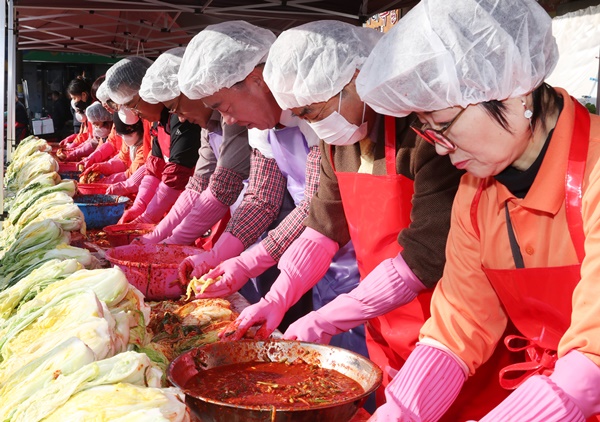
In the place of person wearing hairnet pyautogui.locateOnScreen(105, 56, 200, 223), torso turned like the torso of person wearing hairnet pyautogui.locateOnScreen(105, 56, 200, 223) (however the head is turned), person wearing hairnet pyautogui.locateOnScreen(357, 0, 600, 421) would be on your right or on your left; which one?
on your left

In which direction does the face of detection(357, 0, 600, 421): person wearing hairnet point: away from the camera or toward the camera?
toward the camera

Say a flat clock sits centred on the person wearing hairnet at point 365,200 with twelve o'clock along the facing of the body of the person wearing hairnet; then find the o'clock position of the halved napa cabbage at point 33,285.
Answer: The halved napa cabbage is roughly at 1 o'clock from the person wearing hairnet.

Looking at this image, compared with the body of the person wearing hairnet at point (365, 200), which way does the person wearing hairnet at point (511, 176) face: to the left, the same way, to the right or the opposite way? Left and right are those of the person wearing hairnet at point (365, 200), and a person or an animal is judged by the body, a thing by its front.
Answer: the same way

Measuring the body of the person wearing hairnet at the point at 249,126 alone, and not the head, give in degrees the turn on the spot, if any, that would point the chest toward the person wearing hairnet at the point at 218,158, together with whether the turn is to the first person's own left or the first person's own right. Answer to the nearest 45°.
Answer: approximately 135° to the first person's own right

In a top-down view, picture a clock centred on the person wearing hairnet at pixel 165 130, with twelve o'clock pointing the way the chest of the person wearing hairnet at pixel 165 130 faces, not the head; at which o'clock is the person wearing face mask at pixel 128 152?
the person wearing face mask at pixel 128 152 is roughly at 4 o'clock from the person wearing hairnet at pixel 165 130.

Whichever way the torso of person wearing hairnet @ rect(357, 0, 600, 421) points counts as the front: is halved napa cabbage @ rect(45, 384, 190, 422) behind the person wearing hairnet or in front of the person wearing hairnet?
in front

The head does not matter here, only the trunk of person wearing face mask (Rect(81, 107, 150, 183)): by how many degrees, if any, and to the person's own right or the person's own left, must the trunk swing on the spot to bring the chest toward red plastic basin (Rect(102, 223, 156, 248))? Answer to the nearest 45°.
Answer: approximately 45° to the person's own left

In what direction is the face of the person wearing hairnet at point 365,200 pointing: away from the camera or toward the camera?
toward the camera

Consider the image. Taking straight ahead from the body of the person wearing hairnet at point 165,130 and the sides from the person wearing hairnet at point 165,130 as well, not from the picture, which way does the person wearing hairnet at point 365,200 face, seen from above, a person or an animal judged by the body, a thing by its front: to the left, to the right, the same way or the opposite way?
the same way

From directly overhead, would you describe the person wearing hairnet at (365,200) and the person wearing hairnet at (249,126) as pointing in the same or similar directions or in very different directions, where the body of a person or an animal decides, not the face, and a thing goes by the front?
same or similar directions

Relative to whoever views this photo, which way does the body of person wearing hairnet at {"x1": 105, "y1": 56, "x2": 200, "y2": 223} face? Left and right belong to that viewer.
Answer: facing the viewer and to the left of the viewer

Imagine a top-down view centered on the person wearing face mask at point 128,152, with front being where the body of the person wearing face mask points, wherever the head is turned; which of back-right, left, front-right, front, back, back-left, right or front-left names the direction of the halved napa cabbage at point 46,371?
front-left

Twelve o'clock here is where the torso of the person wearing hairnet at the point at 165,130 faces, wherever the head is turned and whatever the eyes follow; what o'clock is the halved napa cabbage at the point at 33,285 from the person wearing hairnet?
The halved napa cabbage is roughly at 11 o'clock from the person wearing hairnet.

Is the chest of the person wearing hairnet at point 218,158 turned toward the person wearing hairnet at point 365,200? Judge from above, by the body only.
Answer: no

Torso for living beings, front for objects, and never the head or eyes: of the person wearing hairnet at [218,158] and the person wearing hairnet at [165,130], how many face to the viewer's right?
0

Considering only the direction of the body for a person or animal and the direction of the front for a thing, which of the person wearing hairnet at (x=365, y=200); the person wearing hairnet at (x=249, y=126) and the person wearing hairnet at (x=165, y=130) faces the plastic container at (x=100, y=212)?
the person wearing hairnet at (x=165, y=130)

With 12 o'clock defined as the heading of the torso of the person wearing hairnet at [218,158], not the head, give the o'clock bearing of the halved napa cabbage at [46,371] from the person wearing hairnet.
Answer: The halved napa cabbage is roughly at 11 o'clock from the person wearing hairnet.

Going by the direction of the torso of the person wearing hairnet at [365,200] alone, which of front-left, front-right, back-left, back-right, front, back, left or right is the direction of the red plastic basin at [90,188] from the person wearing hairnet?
right
